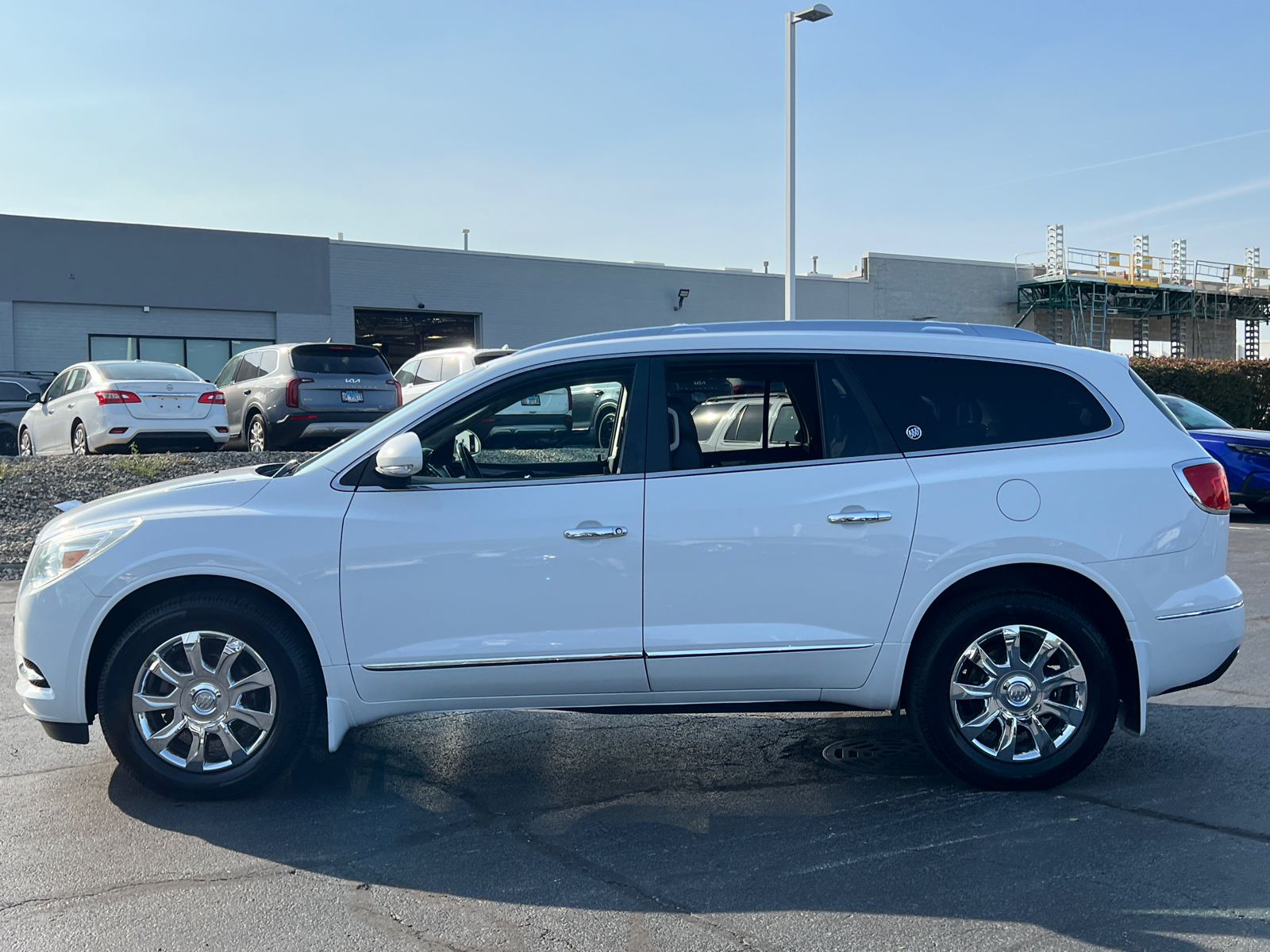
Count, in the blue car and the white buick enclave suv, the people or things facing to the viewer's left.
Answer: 1

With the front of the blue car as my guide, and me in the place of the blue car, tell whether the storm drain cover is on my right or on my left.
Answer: on my right

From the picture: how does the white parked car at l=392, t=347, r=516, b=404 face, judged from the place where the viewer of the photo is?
facing away from the viewer and to the left of the viewer

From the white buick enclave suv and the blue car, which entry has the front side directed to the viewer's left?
the white buick enclave suv

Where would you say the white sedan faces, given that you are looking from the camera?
facing away from the viewer and to the left of the viewer

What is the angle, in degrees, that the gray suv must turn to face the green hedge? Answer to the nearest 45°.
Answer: approximately 135° to its right

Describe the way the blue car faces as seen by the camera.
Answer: facing the viewer and to the right of the viewer

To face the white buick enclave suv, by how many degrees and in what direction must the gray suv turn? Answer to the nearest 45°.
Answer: approximately 135° to its left

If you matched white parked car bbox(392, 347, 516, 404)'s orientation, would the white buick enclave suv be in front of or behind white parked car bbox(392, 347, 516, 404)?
behind

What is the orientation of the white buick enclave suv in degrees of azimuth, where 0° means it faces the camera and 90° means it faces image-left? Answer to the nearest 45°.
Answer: approximately 90°

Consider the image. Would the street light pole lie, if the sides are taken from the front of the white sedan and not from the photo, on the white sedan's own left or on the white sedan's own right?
on the white sedan's own right

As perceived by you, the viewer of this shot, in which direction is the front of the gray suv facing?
facing away from the viewer and to the left of the viewer
